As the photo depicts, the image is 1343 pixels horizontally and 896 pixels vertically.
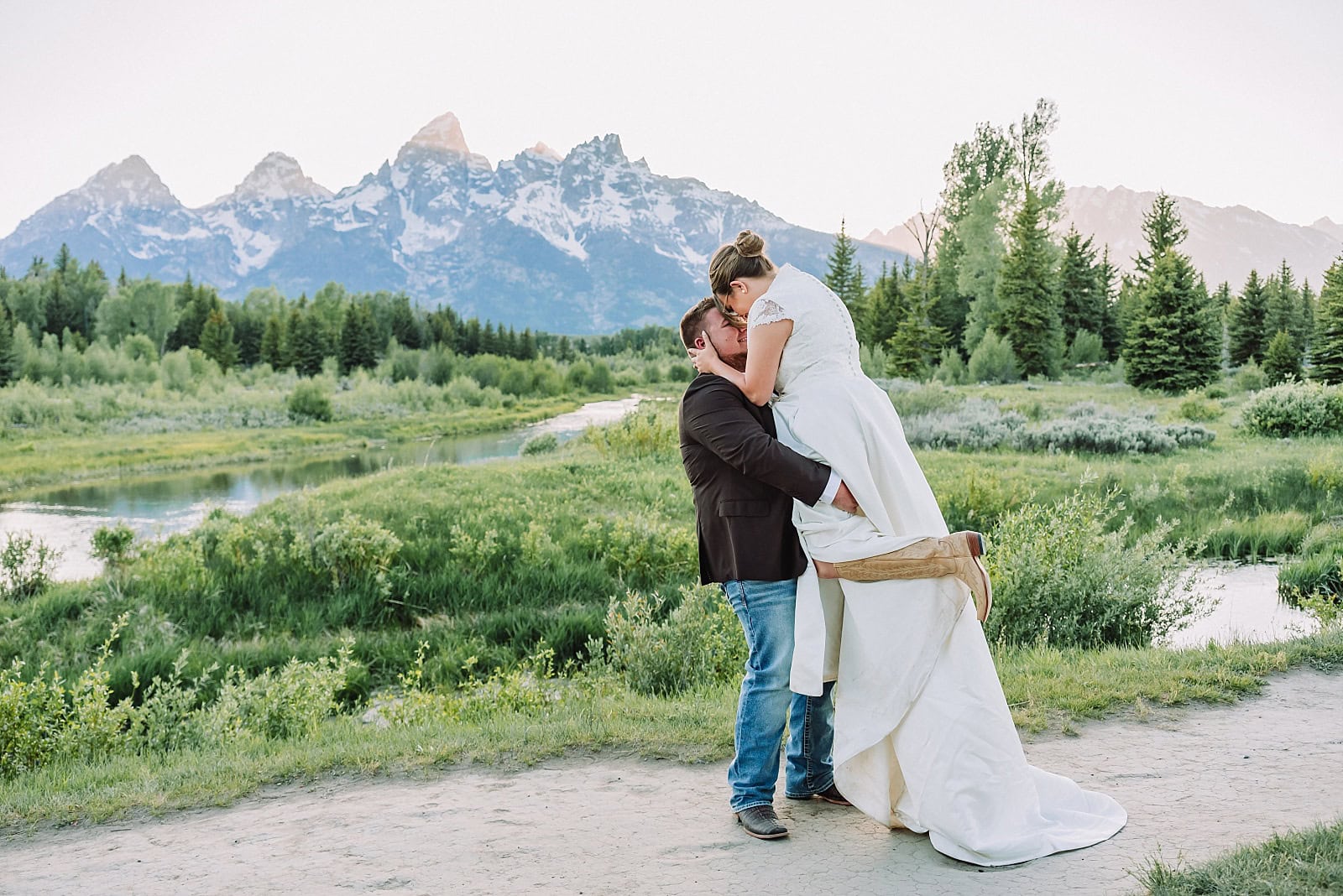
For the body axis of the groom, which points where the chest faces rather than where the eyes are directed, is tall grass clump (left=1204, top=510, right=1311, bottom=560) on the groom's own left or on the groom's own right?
on the groom's own left

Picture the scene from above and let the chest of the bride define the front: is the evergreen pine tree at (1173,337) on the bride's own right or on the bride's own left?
on the bride's own right

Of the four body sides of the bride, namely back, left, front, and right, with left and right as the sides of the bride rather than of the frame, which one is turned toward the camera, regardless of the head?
left

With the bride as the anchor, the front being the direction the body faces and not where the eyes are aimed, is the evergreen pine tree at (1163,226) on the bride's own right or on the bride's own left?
on the bride's own right

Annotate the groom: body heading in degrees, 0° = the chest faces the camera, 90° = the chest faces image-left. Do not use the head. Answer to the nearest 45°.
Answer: approximately 270°

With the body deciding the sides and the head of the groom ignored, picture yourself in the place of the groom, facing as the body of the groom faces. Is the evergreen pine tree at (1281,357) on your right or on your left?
on your left
